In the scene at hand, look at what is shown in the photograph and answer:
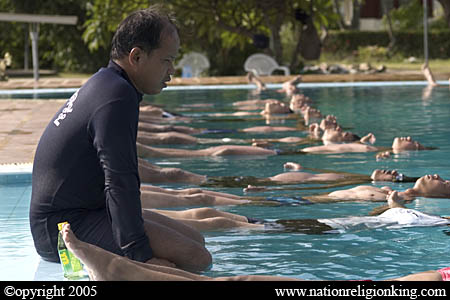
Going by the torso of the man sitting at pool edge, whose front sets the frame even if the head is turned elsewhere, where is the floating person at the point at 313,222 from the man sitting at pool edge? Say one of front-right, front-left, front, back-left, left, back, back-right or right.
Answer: front-left

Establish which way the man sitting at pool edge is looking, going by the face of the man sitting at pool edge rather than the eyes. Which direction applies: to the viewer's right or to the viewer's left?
to the viewer's right

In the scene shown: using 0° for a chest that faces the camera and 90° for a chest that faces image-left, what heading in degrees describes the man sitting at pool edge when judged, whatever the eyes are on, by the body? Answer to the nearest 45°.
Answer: approximately 270°
